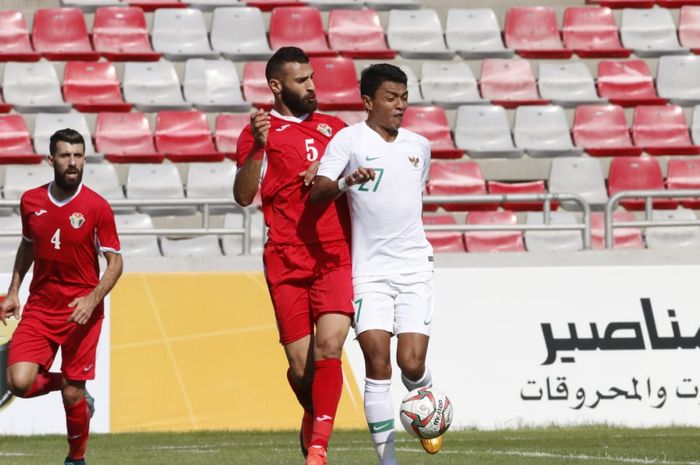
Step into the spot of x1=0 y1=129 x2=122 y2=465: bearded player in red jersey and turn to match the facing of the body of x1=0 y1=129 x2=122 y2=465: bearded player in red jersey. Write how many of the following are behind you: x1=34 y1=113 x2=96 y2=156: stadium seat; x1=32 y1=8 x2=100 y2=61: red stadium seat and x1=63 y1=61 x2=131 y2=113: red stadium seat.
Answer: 3

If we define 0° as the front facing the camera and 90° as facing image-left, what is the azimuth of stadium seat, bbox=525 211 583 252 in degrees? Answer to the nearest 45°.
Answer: approximately 0°

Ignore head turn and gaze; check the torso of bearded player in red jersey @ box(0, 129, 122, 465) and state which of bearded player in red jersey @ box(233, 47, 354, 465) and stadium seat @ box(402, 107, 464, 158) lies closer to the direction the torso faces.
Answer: the bearded player in red jersey

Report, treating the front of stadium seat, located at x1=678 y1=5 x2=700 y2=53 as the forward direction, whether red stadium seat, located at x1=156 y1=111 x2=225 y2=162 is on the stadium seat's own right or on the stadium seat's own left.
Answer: on the stadium seat's own right

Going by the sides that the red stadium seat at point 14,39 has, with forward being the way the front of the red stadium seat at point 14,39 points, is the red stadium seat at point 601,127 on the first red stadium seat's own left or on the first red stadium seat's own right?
on the first red stadium seat's own left

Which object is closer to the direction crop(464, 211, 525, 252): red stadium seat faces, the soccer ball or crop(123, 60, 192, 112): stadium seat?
the soccer ball

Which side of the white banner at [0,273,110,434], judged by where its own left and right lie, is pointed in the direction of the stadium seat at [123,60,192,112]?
back

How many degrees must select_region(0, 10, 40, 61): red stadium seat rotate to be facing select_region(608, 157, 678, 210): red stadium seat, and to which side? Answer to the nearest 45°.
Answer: approximately 45° to its left

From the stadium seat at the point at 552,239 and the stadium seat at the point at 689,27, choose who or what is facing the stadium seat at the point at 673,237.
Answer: the stadium seat at the point at 689,27

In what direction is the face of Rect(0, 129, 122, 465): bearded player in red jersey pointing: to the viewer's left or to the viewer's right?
to the viewer's right
